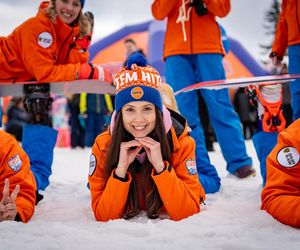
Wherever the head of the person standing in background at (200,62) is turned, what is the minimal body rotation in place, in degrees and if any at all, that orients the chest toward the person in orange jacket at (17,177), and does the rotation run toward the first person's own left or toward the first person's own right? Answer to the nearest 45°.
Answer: approximately 45° to the first person's own right

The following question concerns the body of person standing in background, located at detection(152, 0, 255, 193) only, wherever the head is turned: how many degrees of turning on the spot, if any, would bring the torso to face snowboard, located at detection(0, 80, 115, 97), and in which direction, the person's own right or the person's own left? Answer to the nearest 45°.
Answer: approximately 90° to the person's own right

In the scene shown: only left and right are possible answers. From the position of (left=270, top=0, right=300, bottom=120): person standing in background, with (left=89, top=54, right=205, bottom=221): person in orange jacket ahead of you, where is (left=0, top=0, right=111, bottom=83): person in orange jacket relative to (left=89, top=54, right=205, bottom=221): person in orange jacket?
right

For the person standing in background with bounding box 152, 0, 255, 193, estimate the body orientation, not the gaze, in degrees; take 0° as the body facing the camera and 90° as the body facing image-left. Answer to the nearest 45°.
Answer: approximately 0°
